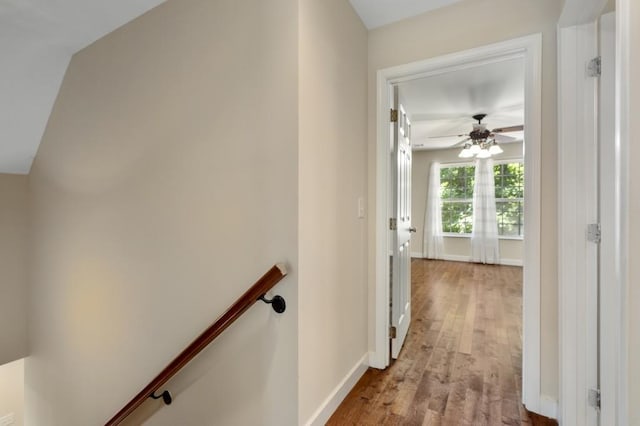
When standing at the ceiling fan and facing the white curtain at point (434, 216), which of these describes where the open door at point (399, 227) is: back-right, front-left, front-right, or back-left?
back-left
